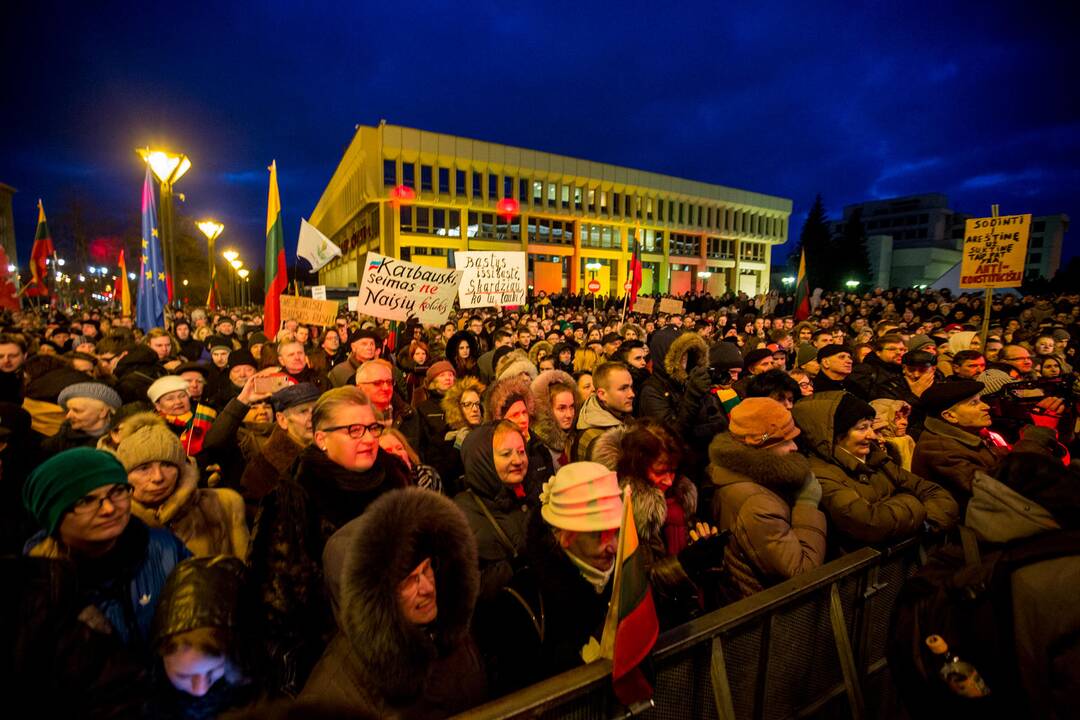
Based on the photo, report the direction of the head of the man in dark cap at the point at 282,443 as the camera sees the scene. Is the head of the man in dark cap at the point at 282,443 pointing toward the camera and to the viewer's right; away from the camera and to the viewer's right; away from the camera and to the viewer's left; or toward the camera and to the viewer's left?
toward the camera and to the viewer's right

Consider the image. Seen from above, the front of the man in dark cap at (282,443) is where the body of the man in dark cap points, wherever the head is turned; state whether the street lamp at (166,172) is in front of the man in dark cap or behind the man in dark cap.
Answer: behind

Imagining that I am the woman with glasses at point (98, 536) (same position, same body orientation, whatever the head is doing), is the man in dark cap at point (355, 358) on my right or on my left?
on my left

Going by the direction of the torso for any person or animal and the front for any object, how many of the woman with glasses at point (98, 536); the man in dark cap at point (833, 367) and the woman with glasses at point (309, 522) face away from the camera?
0

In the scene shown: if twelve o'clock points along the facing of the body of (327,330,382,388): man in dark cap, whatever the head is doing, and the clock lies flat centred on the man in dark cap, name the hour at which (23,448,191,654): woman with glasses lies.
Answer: The woman with glasses is roughly at 2 o'clock from the man in dark cap.

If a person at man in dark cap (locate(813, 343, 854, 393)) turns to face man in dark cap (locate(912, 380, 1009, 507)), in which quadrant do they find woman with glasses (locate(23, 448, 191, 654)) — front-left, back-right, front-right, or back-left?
front-right

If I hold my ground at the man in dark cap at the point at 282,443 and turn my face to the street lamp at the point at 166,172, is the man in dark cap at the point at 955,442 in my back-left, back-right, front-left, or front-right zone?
back-right

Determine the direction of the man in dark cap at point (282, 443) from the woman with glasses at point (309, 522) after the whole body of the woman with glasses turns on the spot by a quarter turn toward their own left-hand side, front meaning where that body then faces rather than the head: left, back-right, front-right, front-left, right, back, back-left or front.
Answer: front-left

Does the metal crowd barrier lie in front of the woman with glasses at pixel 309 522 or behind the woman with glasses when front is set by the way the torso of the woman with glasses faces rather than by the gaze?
in front

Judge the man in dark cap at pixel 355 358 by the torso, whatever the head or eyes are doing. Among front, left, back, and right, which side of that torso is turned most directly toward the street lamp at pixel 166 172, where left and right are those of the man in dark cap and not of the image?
back

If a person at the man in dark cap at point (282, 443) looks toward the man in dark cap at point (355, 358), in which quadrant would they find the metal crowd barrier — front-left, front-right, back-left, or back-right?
back-right

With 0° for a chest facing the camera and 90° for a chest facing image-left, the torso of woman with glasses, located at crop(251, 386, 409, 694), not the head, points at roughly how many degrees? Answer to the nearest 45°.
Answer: approximately 315°

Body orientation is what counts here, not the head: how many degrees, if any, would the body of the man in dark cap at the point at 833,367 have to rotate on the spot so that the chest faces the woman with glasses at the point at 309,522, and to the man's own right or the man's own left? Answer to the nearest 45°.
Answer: approximately 45° to the man's own right

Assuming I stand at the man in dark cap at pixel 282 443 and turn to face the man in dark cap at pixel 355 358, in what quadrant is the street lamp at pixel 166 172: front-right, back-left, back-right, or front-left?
front-left

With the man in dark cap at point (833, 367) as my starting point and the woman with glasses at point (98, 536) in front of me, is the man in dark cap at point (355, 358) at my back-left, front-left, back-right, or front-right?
front-right

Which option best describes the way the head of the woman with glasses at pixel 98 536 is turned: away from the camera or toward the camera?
toward the camera

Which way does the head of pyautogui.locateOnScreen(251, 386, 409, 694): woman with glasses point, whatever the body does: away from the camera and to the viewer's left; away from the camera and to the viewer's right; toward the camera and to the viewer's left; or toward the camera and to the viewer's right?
toward the camera and to the viewer's right
